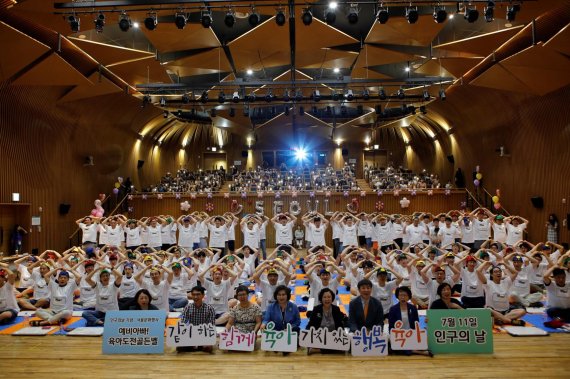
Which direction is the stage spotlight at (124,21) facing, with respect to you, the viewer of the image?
facing the viewer

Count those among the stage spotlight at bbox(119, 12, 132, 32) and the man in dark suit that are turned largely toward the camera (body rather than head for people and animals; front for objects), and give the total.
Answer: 2

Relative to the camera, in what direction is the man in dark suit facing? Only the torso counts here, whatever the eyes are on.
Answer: toward the camera

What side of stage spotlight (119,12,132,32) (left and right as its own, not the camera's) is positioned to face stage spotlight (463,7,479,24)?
left
